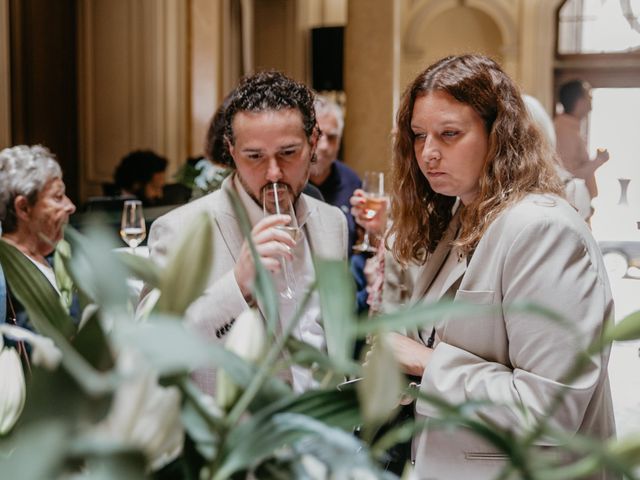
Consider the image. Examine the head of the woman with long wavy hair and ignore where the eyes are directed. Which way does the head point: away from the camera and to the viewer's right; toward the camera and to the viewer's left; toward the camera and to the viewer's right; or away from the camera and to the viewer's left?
toward the camera and to the viewer's left

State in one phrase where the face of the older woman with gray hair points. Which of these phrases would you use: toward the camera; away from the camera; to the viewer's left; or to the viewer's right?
to the viewer's right

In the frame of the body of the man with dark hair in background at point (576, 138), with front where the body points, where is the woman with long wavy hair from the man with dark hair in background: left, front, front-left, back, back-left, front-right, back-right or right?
right

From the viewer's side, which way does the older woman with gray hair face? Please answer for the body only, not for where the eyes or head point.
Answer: to the viewer's right

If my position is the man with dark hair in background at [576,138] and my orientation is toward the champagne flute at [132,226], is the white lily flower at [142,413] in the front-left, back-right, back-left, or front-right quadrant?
front-left

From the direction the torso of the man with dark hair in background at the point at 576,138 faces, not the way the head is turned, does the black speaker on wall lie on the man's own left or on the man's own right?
on the man's own left

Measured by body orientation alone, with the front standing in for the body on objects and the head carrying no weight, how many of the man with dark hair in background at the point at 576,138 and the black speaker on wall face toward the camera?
1

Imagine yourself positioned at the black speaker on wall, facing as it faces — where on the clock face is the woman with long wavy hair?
The woman with long wavy hair is roughly at 12 o'clock from the black speaker on wall.
